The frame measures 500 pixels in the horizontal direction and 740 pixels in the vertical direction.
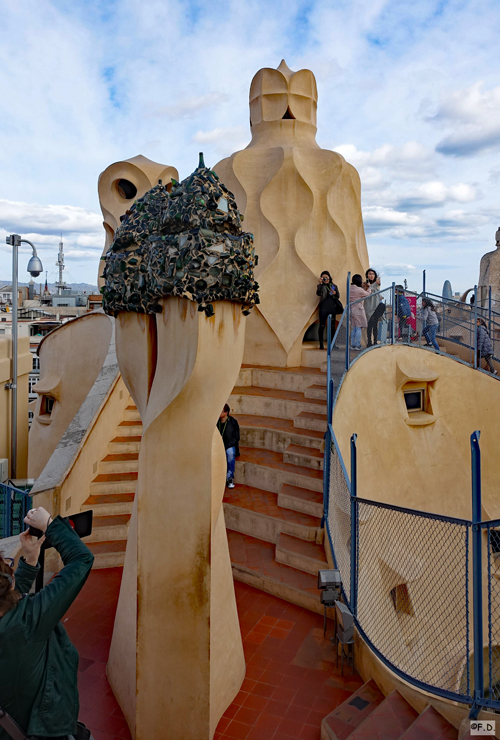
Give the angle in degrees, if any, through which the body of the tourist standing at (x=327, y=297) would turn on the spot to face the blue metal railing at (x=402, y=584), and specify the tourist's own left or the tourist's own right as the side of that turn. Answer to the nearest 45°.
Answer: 0° — they already face it

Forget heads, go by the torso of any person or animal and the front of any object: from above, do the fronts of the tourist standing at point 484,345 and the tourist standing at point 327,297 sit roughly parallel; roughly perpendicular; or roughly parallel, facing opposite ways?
roughly perpendicular

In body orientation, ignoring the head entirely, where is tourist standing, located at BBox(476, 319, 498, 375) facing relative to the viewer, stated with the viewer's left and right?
facing to the left of the viewer

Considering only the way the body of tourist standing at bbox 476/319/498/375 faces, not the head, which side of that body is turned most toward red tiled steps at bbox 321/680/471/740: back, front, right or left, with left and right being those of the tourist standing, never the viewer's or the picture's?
left

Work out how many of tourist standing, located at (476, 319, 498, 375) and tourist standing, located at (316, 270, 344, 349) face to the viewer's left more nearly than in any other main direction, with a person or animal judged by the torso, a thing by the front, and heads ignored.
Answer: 1

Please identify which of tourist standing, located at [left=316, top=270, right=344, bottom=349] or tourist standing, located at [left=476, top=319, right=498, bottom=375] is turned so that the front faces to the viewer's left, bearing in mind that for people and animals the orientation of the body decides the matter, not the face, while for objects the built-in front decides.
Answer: tourist standing, located at [left=476, top=319, right=498, bottom=375]

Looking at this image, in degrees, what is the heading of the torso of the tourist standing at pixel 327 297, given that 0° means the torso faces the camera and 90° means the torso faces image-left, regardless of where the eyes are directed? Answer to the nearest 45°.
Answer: approximately 0°

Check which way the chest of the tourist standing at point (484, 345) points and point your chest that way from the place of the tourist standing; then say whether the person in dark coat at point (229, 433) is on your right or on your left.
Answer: on your left

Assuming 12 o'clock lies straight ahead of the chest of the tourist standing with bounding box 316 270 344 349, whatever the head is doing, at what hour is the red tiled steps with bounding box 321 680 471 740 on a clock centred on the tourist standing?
The red tiled steps is roughly at 12 o'clock from the tourist standing.

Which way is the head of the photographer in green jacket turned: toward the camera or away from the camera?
away from the camera
